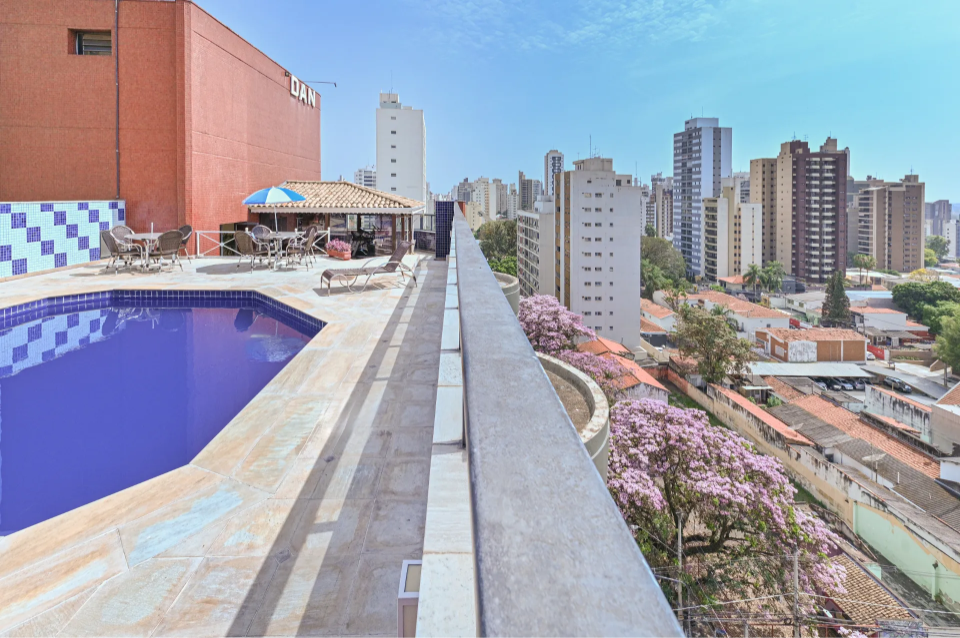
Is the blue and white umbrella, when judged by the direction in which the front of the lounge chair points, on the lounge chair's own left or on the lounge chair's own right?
on the lounge chair's own right

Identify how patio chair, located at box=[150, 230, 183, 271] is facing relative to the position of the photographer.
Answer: facing away from the viewer and to the left of the viewer

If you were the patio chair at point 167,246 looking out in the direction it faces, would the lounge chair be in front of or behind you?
behind

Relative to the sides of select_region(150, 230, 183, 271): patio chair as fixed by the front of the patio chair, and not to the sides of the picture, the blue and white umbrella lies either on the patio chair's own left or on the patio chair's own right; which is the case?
on the patio chair's own right

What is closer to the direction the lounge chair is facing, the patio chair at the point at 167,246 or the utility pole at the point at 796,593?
the patio chair

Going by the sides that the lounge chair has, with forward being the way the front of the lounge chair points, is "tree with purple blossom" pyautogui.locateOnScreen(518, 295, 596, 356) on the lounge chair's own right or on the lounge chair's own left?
on the lounge chair's own right

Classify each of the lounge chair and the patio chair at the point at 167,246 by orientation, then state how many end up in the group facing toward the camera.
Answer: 0

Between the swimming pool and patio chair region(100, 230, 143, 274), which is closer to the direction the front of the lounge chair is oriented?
the patio chair

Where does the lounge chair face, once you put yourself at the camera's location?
facing to the left of the viewer
